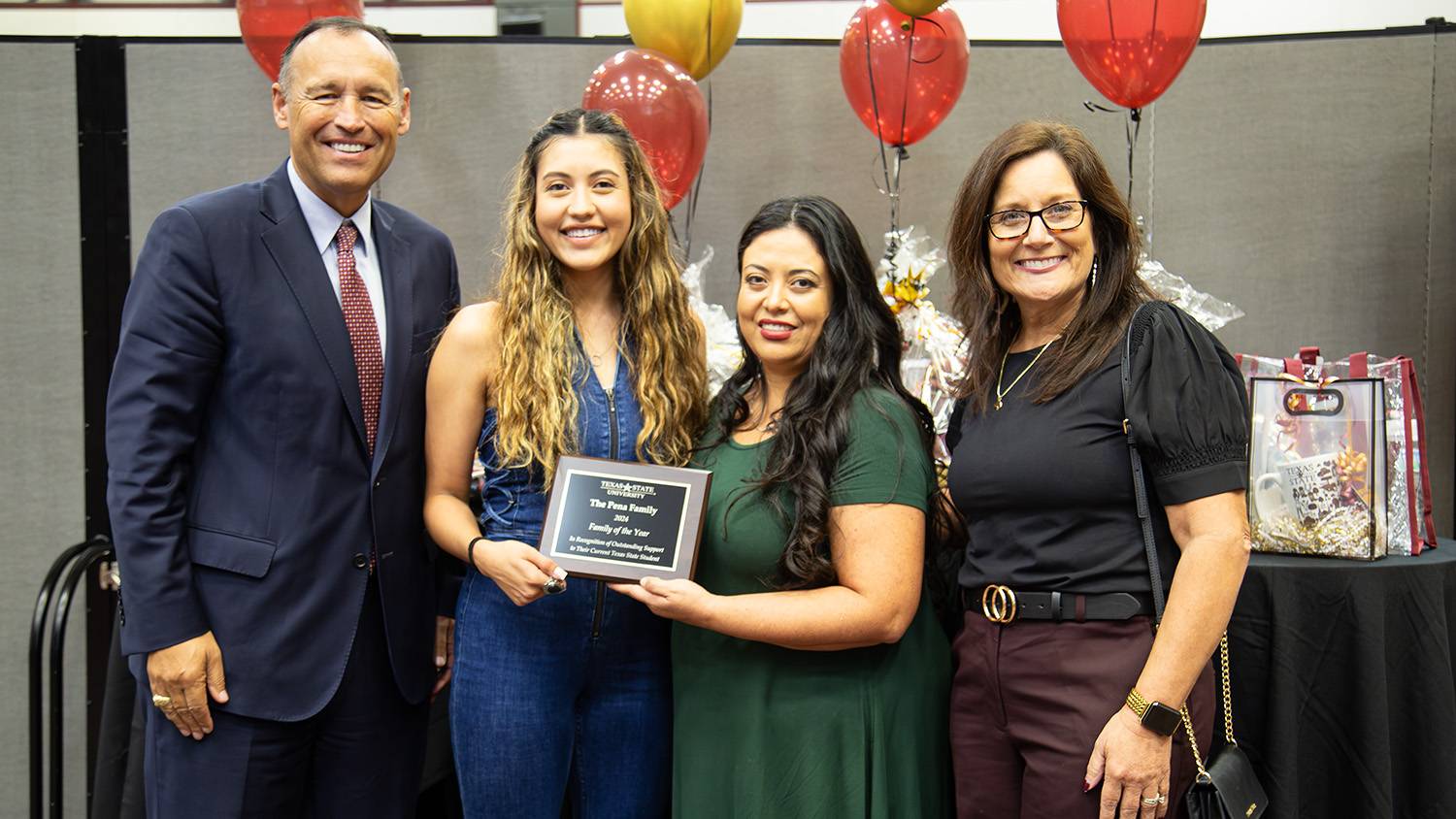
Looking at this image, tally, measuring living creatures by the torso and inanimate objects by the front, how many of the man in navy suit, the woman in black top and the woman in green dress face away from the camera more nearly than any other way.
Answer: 0

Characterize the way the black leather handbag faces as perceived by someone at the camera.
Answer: facing the viewer and to the right of the viewer

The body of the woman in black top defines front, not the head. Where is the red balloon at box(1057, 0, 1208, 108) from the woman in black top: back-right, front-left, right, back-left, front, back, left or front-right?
back-right

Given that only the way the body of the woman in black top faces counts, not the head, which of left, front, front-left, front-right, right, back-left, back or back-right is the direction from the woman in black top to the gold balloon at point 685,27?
right

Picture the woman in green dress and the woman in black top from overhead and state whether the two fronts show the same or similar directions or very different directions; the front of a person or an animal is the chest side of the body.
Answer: same or similar directions

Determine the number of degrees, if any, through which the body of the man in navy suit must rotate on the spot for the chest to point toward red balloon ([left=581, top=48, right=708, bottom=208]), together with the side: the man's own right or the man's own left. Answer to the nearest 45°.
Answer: approximately 90° to the man's own left

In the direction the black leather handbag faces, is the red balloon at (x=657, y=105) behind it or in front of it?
behind

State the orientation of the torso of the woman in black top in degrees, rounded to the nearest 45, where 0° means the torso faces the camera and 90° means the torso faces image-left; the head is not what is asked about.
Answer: approximately 45°

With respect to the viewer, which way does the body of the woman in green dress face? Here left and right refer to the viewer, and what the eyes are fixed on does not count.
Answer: facing the viewer and to the left of the viewer

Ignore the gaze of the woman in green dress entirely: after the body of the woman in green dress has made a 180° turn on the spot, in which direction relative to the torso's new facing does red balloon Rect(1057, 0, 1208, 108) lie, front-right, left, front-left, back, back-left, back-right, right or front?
front

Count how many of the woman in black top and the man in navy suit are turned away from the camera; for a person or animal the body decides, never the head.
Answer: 0

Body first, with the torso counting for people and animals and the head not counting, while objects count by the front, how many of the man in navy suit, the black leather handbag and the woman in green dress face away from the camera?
0
